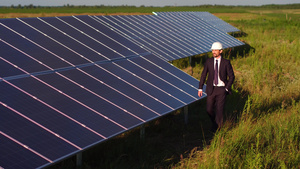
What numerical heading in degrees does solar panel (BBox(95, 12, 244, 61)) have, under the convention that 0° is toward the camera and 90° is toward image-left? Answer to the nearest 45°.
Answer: approximately 315°

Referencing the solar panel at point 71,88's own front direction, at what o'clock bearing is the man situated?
The man is roughly at 10 o'clock from the solar panel.

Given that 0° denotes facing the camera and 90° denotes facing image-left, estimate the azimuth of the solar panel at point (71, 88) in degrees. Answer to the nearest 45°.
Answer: approximately 315°
